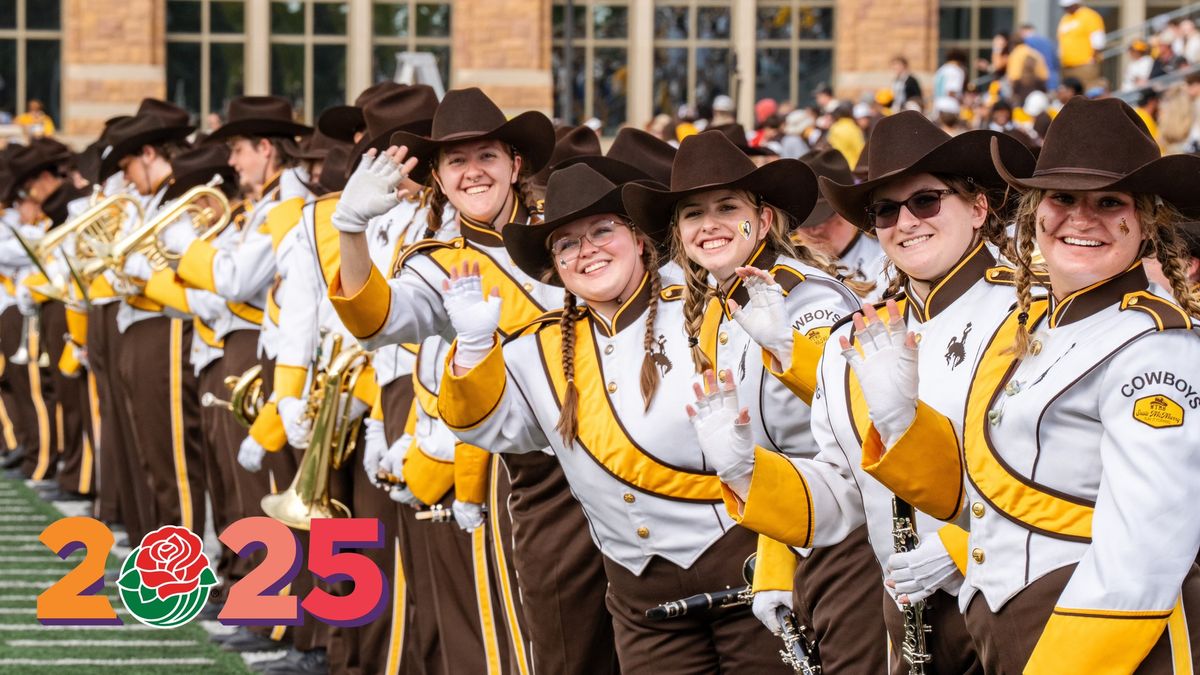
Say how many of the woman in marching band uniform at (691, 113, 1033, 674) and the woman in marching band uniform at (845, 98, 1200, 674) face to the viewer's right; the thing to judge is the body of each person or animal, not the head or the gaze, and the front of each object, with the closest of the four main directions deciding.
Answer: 0

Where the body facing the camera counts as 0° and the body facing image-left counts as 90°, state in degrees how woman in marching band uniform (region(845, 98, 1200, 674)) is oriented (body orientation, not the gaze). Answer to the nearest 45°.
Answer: approximately 45°

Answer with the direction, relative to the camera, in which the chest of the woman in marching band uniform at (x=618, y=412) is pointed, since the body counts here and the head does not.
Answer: toward the camera

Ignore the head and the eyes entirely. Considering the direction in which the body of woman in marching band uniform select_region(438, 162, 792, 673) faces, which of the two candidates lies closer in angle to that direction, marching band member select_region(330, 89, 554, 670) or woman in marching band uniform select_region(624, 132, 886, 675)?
the woman in marching band uniform

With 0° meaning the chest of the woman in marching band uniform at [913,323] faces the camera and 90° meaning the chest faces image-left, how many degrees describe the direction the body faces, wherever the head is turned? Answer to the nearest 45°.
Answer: approximately 45°

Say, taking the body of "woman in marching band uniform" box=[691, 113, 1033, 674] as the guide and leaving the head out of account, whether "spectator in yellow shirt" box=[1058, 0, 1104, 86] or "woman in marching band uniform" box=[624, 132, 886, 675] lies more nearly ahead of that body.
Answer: the woman in marching band uniform

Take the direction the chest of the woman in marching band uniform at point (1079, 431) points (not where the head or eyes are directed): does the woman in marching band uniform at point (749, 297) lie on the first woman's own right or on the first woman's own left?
on the first woman's own right

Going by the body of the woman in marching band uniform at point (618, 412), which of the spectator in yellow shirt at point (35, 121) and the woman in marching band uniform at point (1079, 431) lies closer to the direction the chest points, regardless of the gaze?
the woman in marching band uniform

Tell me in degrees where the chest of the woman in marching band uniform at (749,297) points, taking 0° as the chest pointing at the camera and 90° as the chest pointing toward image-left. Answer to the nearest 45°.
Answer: approximately 45°
